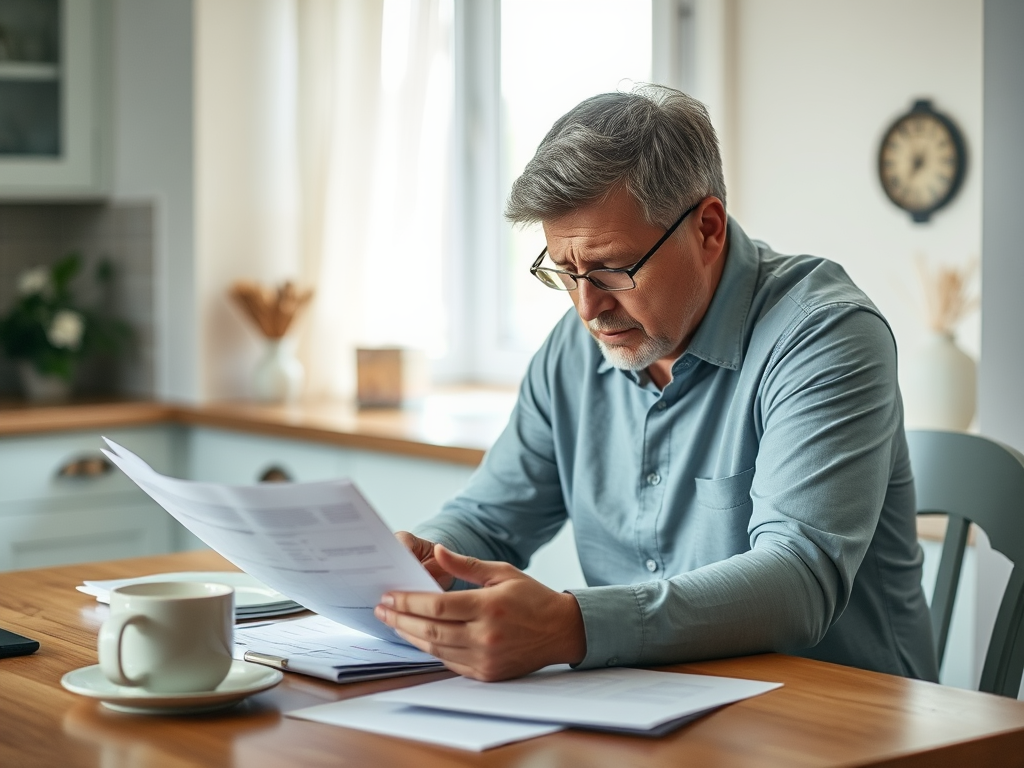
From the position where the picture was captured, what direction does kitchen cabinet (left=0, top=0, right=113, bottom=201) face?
facing the viewer

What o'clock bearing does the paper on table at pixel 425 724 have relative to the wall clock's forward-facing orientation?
The paper on table is roughly at 11 o'clock from the wall clock.

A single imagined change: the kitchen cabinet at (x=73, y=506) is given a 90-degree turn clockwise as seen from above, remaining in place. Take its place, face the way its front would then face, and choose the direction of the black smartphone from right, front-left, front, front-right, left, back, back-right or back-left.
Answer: left

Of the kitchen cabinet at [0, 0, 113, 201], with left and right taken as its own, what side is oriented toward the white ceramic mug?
front

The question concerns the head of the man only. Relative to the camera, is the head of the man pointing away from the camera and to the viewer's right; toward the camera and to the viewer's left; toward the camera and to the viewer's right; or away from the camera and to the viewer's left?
toward the camera and to the viewer's left

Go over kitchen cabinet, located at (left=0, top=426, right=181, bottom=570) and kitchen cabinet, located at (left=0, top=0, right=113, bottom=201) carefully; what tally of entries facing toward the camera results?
2

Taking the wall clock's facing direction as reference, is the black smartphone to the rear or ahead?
ahead

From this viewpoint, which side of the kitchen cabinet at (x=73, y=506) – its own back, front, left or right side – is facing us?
front

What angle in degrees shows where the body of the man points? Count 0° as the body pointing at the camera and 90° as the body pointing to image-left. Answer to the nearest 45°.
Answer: approximately 45°

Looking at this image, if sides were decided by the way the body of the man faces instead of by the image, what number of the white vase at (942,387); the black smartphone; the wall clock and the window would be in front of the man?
1

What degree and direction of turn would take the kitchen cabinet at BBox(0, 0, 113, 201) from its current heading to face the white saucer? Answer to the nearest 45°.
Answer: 0° — it already faces it

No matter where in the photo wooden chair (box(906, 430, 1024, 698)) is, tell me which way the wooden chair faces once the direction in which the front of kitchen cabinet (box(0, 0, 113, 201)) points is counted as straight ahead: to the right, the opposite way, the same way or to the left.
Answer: to the right
